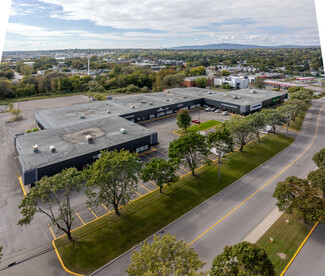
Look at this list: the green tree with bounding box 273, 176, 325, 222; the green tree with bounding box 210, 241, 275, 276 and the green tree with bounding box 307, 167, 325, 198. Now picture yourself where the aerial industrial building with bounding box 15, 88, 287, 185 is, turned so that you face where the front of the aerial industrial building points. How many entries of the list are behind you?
0

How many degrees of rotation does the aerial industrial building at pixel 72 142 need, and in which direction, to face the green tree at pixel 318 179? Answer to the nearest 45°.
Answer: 0° — it already faces it

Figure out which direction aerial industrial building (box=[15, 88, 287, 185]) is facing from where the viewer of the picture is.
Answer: facing the viewer and to the right of the viewer

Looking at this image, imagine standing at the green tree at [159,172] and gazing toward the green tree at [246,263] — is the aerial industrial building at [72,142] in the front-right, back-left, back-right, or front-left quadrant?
back-right

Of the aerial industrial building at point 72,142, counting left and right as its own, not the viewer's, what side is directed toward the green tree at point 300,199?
front

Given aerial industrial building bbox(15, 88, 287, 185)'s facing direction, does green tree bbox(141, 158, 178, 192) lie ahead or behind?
ahead

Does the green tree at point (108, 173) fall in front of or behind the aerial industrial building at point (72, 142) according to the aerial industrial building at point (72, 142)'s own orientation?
in front

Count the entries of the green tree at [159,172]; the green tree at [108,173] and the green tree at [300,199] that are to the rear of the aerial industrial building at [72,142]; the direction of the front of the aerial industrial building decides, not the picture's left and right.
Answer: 0

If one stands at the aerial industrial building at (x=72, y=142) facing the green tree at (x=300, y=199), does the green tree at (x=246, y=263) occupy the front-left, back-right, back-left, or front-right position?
front-right

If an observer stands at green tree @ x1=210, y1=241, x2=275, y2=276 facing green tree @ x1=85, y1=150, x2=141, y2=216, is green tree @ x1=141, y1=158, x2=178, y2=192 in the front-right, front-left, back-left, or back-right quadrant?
front-right

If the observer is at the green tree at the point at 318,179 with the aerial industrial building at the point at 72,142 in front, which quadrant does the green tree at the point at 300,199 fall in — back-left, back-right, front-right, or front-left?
front-left

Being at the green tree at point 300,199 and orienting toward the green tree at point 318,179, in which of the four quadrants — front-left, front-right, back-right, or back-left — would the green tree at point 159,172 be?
back-left

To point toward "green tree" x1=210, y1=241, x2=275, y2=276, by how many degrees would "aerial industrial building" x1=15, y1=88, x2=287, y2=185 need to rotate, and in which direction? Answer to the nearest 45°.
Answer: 0° — it already faces it
